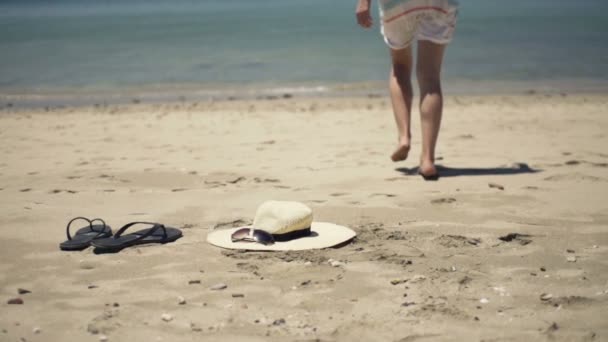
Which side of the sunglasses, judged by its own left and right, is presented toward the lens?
front

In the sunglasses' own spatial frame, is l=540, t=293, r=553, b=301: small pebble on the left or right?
on its left

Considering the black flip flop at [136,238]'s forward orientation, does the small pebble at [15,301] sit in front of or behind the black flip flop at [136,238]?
behind

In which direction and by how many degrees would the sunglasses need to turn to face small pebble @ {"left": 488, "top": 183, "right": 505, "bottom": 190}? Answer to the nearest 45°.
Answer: approximately 135° to its left

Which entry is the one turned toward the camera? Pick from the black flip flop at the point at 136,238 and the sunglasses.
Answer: the sunglasses

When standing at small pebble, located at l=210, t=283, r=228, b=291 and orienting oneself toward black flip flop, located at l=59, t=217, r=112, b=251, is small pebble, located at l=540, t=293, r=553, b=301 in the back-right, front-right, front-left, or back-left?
back-right

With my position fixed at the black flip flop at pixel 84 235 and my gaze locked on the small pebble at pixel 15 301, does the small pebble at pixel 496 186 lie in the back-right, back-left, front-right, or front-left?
back-left

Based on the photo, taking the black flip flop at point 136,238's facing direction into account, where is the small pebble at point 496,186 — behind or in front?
in front

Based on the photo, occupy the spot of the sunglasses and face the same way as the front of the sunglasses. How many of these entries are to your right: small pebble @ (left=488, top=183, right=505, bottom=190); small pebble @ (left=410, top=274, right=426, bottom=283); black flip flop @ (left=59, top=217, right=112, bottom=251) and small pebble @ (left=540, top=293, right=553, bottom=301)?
1

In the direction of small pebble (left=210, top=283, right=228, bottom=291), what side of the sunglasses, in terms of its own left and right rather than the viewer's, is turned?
front

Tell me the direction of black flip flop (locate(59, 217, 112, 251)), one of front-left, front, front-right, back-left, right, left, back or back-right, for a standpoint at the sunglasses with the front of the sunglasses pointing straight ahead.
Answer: right

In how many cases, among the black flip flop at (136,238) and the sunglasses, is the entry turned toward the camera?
1
